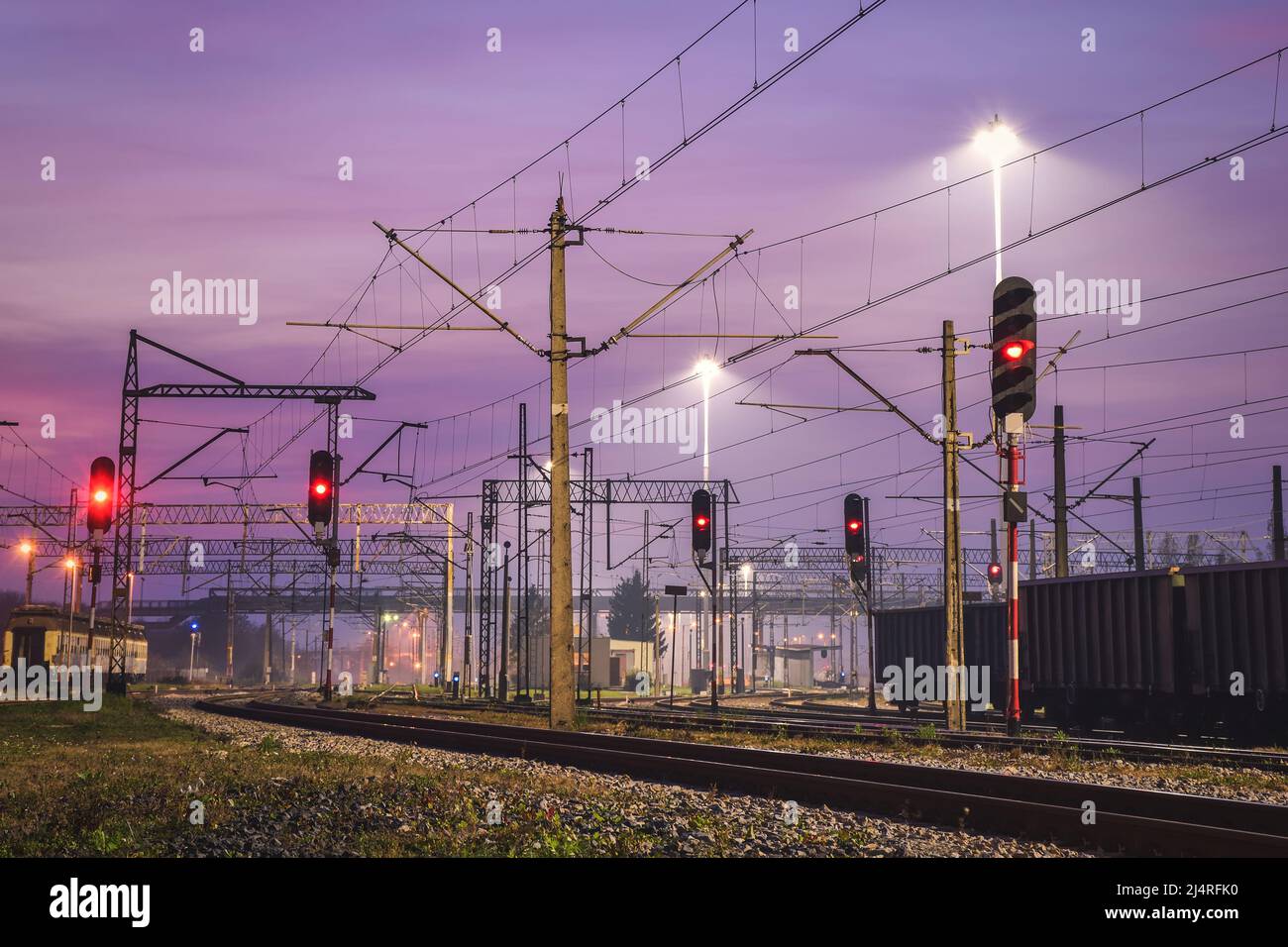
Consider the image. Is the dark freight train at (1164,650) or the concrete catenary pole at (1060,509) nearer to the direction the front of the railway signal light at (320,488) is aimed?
the dark freight train

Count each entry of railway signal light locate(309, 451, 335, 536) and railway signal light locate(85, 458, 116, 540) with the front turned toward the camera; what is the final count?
2

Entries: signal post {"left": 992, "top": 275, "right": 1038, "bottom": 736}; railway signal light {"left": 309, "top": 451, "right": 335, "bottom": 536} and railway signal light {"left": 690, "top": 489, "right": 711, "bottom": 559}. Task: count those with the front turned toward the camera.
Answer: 3

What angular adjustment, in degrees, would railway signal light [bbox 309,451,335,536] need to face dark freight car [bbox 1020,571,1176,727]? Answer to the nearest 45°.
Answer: approximately 90° to its left

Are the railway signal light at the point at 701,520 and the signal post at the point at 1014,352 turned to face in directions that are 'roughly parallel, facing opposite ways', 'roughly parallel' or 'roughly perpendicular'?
roughly parallel

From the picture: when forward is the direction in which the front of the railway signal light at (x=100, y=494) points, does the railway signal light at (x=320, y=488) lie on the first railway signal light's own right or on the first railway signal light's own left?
on the first railway signal light's own left

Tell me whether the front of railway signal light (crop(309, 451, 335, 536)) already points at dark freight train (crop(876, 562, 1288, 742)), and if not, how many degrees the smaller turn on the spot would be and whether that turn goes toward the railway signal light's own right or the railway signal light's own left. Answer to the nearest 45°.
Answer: approximately 90° to the railway signal light's own left

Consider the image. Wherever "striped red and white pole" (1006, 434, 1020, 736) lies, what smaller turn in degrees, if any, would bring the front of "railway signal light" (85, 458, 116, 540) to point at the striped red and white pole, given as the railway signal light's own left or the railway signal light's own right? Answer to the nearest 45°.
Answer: approximately 45° to the railway signal light's own left

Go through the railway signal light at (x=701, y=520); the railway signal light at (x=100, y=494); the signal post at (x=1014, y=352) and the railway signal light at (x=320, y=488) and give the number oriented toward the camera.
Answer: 4

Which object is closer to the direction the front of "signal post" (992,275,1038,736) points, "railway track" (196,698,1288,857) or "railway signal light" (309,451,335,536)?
the railway track

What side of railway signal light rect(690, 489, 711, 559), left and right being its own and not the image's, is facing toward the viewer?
front

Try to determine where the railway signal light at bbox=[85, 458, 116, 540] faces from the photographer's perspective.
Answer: facing the viewer
